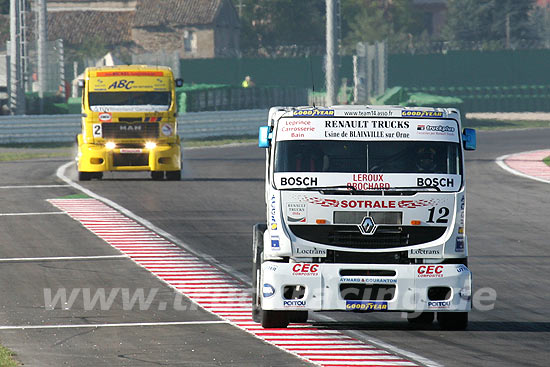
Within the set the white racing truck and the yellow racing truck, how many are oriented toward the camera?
2

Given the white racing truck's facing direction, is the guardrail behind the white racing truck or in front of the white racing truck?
behind

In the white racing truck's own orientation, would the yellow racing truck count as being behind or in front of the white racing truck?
behind

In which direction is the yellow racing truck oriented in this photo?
toward the camera

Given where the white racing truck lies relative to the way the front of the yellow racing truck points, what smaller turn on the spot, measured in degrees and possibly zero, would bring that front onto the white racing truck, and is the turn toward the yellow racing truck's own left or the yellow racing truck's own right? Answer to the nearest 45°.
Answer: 0° — it already faces it

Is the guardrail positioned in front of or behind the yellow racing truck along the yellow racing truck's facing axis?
behind

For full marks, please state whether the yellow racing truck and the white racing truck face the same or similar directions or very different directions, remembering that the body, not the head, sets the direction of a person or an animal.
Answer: same or similar directions
